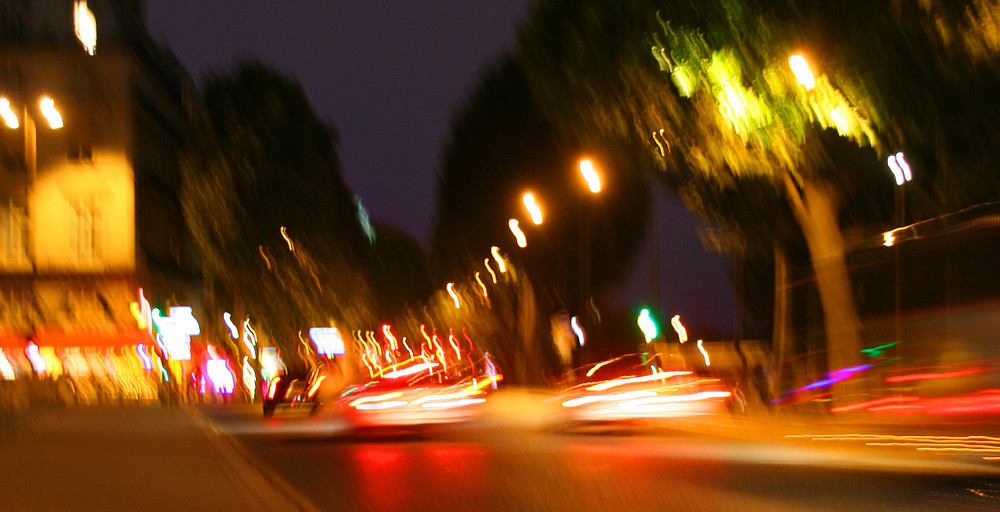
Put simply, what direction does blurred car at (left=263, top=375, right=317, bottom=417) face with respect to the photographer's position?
facing away from the viewer

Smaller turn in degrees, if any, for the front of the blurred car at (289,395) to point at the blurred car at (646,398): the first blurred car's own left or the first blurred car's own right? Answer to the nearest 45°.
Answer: approximately 135° to the first blurred car's own right

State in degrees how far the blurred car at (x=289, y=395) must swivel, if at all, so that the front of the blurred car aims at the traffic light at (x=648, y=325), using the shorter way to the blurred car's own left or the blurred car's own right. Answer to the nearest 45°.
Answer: approximately 90° to the blurred car's own right
